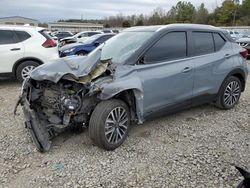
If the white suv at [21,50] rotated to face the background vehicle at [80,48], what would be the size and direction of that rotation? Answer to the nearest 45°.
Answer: approximately 135° to its right

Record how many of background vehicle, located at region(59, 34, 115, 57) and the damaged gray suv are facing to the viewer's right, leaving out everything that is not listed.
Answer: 0

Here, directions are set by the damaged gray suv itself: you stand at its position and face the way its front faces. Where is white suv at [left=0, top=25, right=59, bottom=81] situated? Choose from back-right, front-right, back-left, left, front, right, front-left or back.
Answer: right

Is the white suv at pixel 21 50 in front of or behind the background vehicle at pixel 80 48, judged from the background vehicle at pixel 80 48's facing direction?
in front

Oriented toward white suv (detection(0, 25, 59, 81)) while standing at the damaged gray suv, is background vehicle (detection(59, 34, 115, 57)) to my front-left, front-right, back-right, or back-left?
front-right

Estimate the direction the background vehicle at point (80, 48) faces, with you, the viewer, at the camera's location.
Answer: facing the viewer and to the left of the viewer

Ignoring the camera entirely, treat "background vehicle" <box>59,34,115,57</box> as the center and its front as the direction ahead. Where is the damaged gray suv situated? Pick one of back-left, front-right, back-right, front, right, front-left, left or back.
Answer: front-left

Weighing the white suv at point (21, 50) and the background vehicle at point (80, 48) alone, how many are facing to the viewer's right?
0

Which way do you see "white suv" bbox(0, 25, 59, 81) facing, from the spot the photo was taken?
facing to the left of the viewer

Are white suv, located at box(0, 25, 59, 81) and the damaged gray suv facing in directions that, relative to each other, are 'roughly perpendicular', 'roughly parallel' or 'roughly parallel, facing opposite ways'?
roughly parallel

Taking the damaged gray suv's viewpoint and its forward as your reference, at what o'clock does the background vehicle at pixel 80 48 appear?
The background vehicle is roughly at 4 o'clock from the damaged gray suv.

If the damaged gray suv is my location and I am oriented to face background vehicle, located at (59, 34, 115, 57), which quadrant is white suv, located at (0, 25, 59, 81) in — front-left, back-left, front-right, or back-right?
front-left

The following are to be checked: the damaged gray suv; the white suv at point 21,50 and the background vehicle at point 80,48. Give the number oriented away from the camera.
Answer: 0

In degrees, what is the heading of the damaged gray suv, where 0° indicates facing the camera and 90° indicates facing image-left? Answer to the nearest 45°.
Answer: approximately 45°
